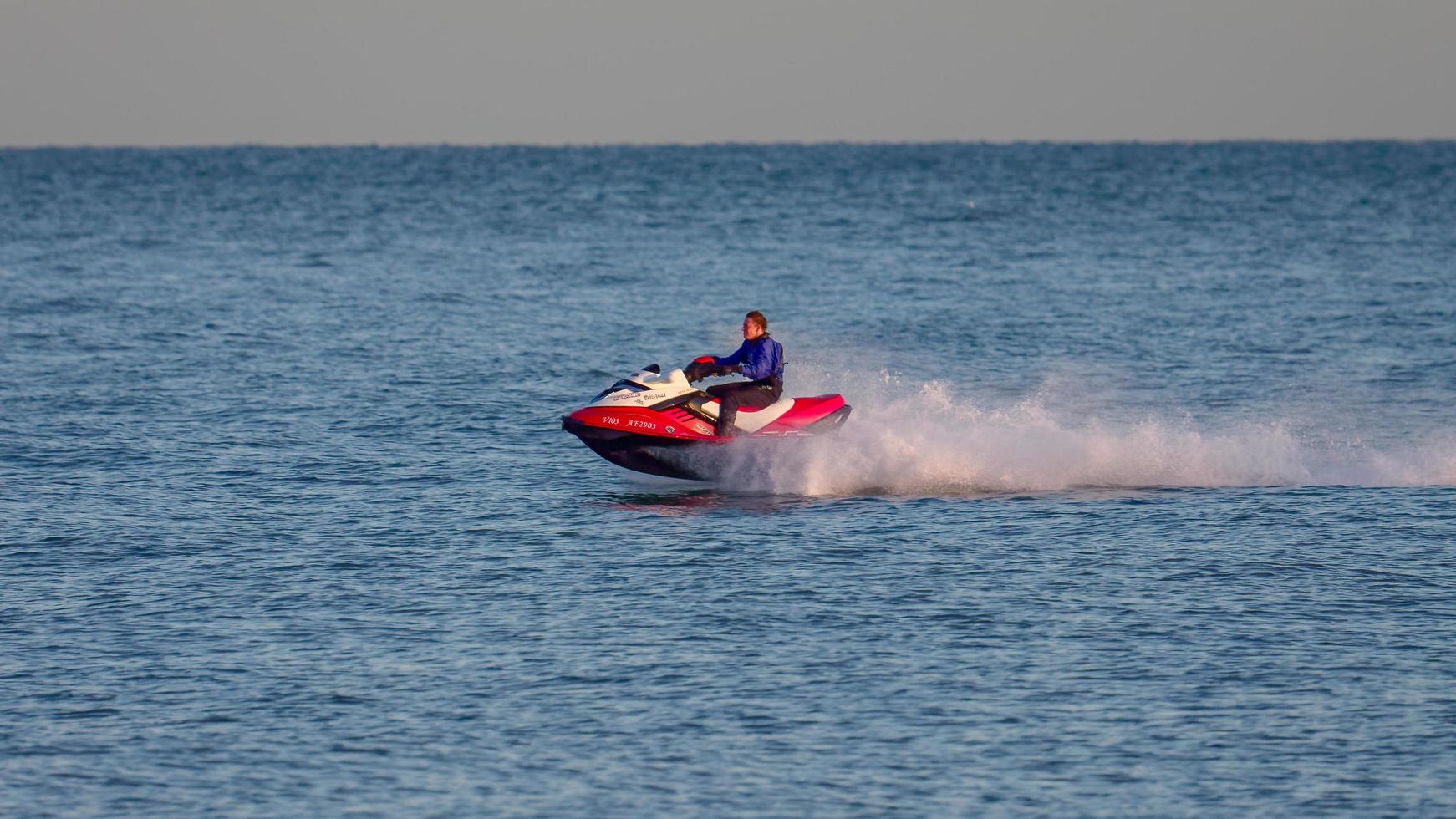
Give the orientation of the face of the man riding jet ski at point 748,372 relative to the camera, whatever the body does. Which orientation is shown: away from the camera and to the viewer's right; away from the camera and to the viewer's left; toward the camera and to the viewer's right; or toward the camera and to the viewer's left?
toward the camera and to the viewer's left

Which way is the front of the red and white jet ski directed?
to the viewer's left

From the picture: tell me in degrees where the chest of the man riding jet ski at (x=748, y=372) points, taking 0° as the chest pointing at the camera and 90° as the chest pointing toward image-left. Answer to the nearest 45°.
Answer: approximately 90°
